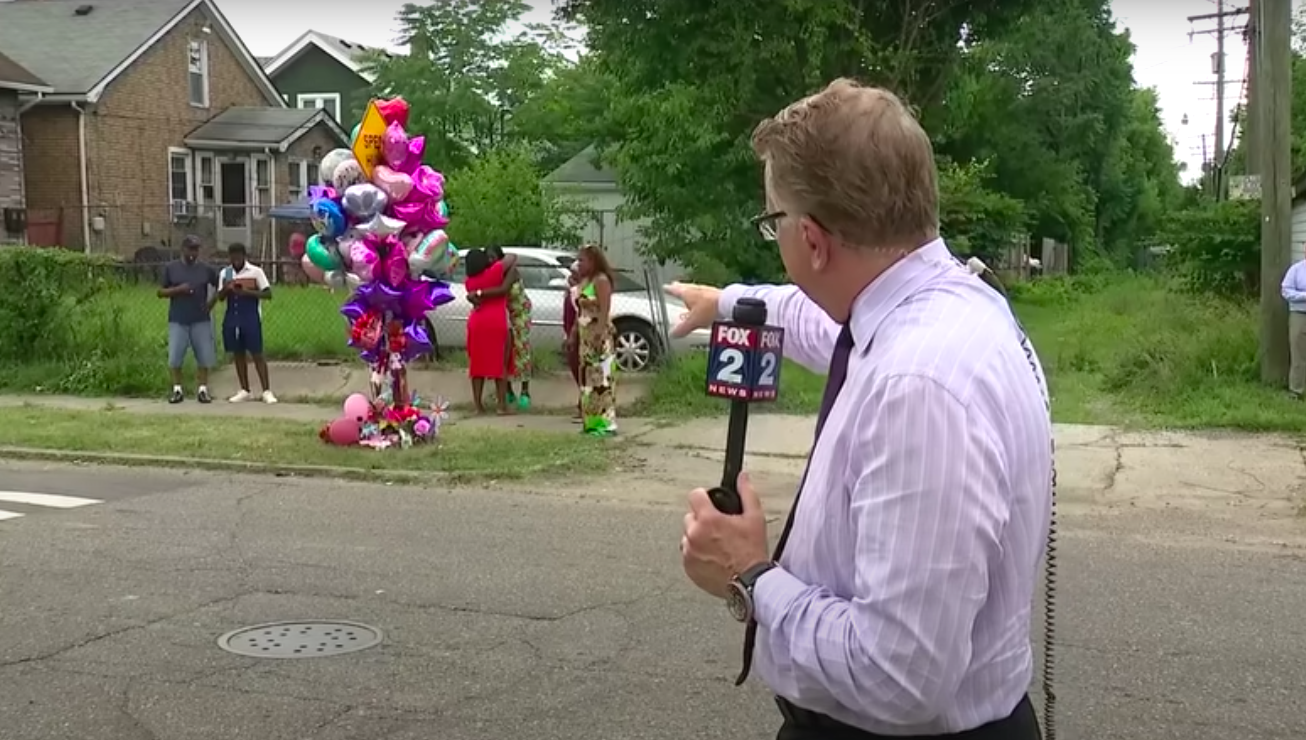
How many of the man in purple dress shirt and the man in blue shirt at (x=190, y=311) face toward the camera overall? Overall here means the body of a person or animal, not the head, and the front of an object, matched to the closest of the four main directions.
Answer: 1

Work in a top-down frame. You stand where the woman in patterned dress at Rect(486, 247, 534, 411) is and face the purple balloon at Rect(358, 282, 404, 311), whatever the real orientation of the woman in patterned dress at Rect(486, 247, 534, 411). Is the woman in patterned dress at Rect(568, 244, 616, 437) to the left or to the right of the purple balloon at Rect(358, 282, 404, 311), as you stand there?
left

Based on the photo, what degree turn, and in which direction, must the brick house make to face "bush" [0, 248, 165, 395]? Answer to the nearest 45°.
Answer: approximately 45° to its right

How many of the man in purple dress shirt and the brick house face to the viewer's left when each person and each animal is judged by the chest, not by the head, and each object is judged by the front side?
1

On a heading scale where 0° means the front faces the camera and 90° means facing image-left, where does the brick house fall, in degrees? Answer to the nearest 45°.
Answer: approximately 315°

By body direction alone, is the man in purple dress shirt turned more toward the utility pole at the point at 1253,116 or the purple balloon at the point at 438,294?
the purple balloon

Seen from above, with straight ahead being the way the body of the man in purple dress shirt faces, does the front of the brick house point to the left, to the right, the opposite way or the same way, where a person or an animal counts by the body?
the opposite way

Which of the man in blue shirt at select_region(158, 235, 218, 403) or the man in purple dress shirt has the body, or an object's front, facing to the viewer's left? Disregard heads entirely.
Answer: the man in purple dress shirt

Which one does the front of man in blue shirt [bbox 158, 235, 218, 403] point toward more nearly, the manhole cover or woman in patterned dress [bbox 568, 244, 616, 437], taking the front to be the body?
the manhole cover

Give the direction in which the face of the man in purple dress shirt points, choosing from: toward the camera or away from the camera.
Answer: away from the camera

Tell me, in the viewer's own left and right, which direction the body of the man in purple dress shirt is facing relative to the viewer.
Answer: facing to the left of the viewer

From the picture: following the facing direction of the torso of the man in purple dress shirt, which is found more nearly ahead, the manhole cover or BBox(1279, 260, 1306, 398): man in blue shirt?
the manhole cover
